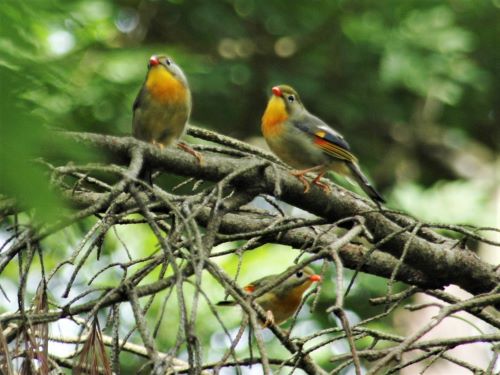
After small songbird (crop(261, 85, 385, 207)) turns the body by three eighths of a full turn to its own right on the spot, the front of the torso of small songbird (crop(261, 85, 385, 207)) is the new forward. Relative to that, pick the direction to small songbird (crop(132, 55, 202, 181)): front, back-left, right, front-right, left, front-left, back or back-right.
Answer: back-left

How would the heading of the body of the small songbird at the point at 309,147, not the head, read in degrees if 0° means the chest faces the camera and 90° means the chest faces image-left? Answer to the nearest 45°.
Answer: approximately 45°
